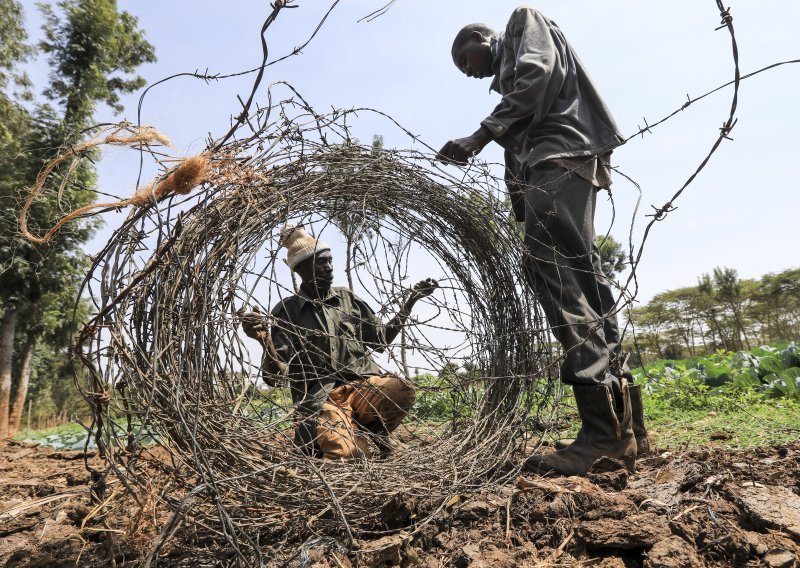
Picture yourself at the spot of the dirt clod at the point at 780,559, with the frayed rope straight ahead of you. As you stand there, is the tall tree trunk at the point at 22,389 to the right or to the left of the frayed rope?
right

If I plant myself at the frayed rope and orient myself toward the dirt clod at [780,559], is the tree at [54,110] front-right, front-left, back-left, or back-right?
back-left

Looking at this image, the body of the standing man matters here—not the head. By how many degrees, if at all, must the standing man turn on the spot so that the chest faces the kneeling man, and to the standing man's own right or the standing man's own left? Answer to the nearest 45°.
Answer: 0° — they already face them

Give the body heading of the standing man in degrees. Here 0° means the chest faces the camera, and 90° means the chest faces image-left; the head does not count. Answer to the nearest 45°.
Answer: approximately 90°

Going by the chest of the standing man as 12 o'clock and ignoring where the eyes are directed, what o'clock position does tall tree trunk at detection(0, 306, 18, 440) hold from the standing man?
The tall tree trunk is roughly at 1 o'clock from the standing man.

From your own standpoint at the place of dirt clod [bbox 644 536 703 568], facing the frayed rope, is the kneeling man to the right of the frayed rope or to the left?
right
